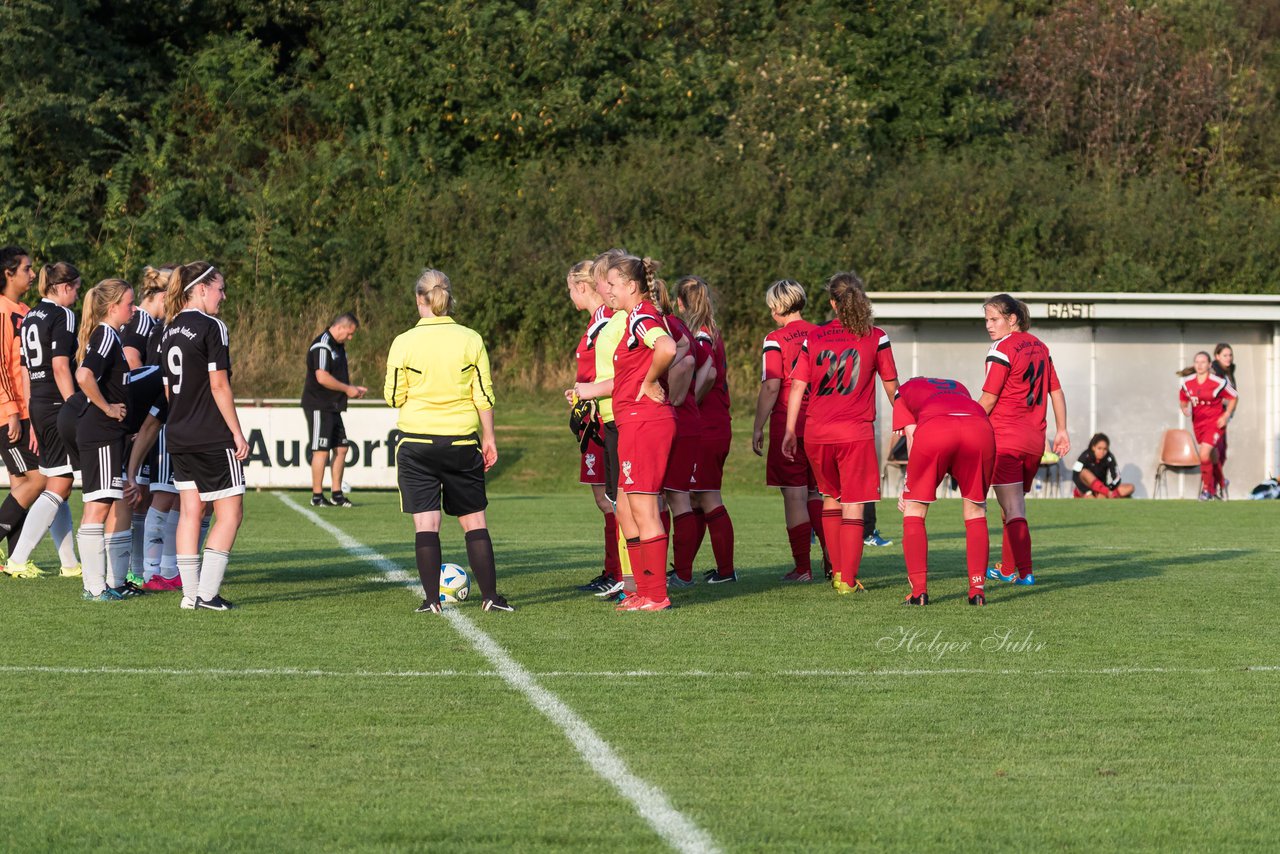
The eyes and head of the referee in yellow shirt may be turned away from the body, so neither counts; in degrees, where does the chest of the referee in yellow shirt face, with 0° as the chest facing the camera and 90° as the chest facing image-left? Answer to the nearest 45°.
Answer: approximately 180°

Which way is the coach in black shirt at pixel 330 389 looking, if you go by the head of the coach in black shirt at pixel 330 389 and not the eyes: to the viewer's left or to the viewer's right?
to the viewer's right

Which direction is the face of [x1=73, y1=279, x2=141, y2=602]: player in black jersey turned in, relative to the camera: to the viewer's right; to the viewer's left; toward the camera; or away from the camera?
to the viewer's right

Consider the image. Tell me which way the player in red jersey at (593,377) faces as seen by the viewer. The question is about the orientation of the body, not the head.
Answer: to the viewer's left

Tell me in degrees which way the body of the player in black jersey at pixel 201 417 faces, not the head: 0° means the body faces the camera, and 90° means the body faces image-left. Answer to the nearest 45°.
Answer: approximately 225°

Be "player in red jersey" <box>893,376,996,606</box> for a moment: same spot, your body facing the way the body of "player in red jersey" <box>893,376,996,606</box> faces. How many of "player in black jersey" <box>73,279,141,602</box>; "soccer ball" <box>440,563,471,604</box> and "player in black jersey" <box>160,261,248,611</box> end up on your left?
3

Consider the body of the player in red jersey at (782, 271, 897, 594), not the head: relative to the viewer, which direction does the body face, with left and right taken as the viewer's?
facing away from the viewer

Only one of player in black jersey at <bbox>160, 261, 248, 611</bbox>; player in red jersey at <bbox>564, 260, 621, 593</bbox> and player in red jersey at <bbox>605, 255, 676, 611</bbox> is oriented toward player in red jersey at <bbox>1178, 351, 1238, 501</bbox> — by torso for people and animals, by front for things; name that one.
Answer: the player in black jersey

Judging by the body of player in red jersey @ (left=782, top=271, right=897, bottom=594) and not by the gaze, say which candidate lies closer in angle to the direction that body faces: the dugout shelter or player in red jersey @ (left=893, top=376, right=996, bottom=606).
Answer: the dugout shelter

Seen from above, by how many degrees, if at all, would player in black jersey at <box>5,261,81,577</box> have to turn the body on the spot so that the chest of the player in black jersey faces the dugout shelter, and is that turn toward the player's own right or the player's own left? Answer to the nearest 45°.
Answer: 0° — they already face it

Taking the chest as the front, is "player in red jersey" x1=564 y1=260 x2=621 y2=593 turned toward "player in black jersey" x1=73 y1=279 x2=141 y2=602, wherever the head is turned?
yes

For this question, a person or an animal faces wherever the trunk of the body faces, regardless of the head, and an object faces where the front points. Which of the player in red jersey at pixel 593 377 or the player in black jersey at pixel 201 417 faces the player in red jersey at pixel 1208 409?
the player in black jersey

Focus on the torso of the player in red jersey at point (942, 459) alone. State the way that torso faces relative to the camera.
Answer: away from the camera

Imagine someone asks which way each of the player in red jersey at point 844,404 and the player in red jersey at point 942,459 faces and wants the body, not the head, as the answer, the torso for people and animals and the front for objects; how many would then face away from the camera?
2

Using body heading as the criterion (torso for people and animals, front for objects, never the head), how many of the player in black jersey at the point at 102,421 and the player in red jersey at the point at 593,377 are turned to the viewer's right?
1

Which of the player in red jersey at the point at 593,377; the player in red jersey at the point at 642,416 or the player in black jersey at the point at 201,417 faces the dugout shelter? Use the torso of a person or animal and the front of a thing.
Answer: the player in black jersey
